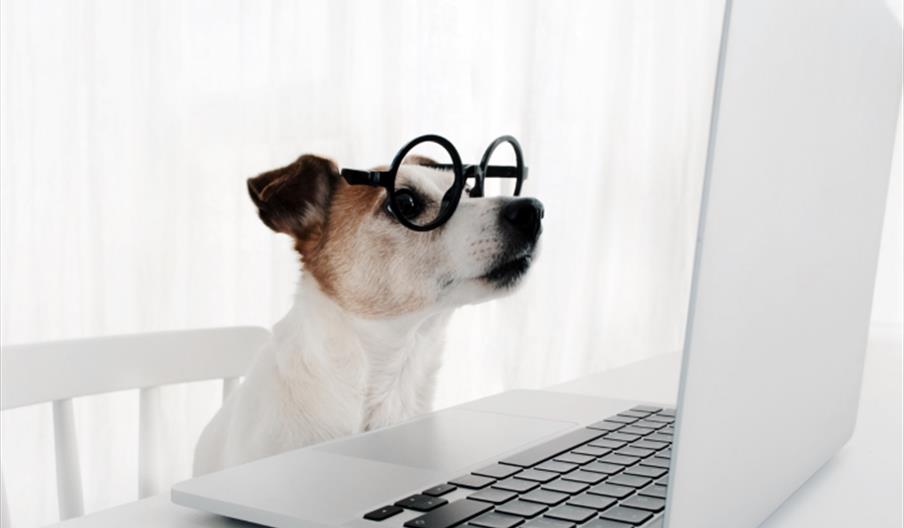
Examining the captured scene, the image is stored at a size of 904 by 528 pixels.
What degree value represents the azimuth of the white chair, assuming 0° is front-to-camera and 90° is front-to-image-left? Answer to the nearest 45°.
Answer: approximately 315°

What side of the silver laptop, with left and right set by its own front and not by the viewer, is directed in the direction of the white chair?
front

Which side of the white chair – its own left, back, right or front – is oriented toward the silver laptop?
front
